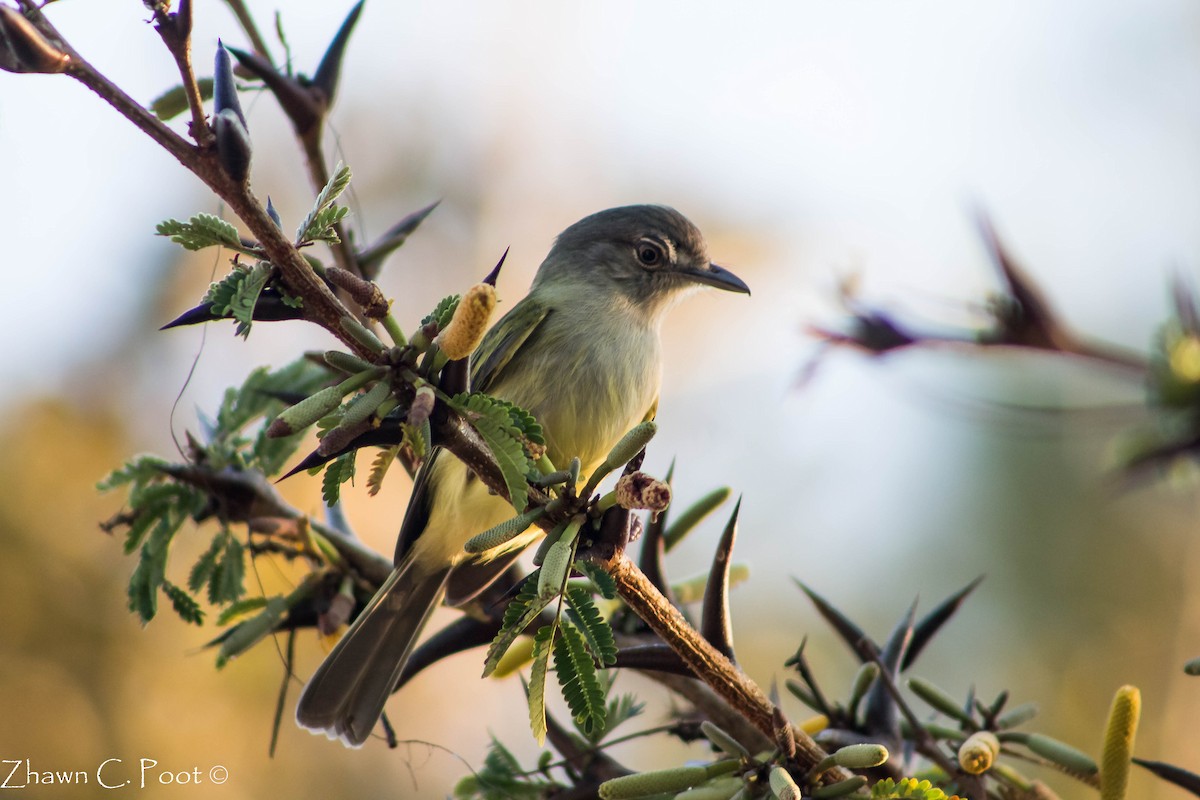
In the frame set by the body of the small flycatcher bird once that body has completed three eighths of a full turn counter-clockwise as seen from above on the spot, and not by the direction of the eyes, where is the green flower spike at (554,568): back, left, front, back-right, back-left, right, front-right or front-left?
back

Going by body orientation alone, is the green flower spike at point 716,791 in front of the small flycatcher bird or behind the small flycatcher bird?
in front

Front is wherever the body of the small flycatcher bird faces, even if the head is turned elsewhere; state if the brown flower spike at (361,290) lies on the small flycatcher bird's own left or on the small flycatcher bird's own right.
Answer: on the small flycatcher bird's own right

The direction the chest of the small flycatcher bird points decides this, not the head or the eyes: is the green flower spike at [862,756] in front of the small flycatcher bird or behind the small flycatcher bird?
in front

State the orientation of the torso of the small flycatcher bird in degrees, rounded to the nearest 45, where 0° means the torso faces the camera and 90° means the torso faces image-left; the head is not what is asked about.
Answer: approximately 315°
